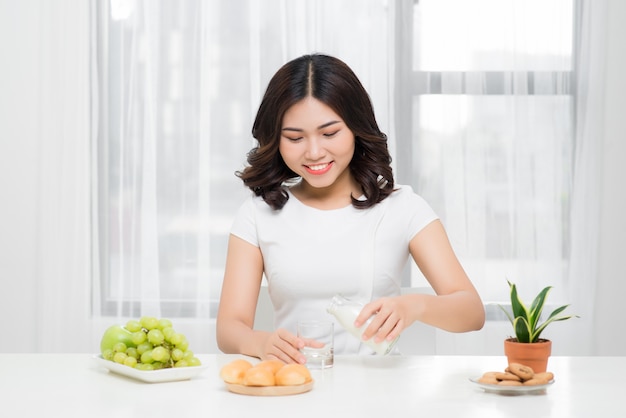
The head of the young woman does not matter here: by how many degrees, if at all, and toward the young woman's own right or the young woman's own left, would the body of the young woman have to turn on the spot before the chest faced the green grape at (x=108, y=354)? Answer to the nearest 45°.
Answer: approximately 45° to the young woman's own right

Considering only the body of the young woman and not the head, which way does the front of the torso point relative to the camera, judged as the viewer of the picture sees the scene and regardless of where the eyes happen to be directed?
toward the camera

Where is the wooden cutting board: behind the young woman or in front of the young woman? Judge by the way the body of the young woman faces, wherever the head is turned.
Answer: in front

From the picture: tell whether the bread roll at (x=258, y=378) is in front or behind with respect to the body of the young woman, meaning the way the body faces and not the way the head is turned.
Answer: in front

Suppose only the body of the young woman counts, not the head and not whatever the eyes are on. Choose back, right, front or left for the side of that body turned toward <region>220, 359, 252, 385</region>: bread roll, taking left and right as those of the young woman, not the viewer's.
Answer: front

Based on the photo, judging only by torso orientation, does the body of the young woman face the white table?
yes

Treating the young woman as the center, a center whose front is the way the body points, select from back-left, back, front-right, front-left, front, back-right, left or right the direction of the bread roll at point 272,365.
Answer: front

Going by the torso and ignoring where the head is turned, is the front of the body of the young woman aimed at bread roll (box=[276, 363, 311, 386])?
yes

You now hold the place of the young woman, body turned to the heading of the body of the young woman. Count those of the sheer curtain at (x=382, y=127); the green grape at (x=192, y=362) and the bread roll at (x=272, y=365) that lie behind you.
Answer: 1

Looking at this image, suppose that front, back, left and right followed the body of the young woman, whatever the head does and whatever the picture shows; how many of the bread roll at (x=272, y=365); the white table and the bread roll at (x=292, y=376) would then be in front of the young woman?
3

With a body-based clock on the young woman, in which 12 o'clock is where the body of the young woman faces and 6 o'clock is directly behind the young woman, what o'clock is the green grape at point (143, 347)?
The green grape is roughly at 1 o'clock from the young woman.

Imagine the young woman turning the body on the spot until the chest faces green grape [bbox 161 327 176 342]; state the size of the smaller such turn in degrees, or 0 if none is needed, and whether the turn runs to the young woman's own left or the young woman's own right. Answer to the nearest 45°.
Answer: approximately 45° to the young woman's own right

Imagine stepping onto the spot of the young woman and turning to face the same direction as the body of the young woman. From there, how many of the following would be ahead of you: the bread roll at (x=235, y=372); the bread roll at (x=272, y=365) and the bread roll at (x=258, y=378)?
3

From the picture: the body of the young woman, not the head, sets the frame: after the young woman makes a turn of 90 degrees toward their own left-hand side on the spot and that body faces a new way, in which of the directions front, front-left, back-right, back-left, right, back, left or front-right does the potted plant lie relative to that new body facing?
front-right
